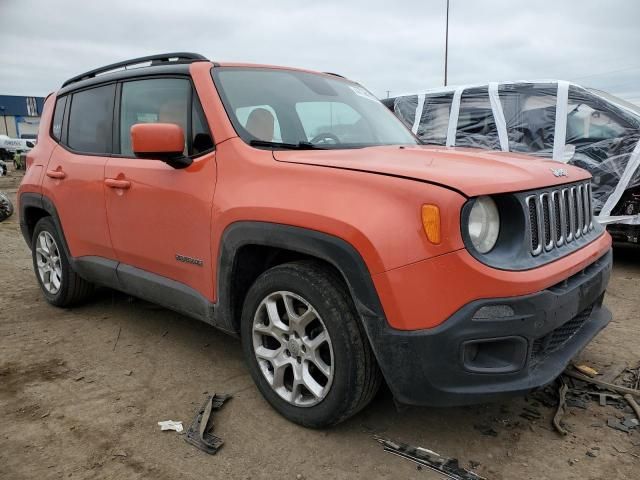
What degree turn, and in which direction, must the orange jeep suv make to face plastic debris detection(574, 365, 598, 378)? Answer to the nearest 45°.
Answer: approximately 45° to its left

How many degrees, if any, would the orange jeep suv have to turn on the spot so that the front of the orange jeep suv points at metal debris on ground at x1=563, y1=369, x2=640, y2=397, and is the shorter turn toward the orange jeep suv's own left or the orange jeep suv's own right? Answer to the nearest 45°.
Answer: approximately 45° to the orange jeep suv's own left

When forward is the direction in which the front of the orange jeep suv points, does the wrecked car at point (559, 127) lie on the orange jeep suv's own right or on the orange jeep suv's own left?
on the orange jeep suv's own left
